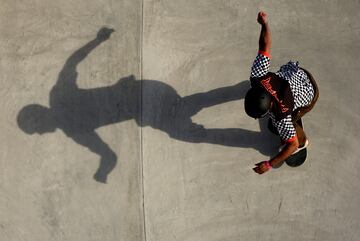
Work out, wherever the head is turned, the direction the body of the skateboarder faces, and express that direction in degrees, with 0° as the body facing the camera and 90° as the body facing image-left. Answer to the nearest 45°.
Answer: approximately 90°
